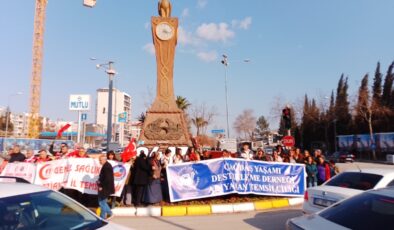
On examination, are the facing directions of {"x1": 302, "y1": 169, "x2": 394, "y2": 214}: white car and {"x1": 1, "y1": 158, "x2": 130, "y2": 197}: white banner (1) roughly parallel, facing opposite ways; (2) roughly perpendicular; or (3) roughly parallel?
roughly perpendicular

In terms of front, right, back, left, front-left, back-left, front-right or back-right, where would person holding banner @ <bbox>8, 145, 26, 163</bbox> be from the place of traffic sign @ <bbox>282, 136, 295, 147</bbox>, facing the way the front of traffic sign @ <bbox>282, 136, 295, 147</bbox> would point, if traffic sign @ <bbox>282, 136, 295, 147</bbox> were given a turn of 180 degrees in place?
back-left

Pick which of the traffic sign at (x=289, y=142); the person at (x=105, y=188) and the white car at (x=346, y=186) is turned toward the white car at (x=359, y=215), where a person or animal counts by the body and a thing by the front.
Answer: the traffic sign

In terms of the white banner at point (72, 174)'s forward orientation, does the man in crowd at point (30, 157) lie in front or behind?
behind

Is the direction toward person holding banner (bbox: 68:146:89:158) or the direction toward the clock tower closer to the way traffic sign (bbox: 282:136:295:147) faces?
the person holding banner

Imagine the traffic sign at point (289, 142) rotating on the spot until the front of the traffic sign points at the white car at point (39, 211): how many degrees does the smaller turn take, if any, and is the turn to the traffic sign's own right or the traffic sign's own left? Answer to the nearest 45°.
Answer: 0° — it already faces it

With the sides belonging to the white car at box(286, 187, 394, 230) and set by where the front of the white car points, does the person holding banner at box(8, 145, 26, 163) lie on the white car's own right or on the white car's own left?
on the white car's own left

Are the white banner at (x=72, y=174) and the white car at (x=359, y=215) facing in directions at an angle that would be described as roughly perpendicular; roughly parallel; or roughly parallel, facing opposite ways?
roughly perpendicular

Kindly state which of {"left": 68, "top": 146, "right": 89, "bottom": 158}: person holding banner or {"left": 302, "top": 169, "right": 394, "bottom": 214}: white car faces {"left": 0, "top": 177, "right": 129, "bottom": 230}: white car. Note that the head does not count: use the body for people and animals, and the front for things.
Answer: the person holding banner
